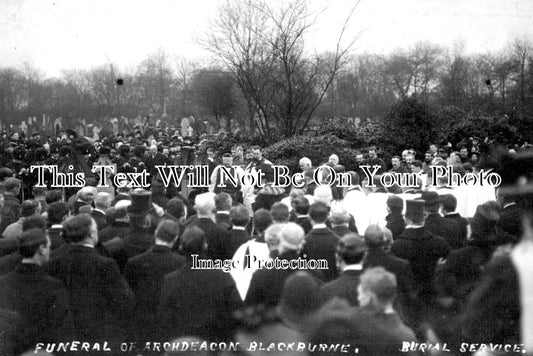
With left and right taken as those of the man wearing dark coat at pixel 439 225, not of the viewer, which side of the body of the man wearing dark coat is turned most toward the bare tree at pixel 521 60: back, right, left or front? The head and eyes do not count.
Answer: front

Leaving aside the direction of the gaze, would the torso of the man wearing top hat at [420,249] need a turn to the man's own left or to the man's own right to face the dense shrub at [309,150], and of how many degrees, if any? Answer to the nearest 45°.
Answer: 0° — they already face it

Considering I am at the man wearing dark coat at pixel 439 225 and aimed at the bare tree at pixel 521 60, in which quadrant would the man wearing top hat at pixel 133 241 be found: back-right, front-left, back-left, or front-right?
back-left

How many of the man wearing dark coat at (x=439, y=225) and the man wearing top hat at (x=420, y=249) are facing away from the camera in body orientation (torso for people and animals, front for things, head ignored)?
2

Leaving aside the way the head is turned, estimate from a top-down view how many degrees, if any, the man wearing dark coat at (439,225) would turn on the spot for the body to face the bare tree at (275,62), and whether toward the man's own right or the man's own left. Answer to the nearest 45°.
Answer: approximately 45° to the man's own left

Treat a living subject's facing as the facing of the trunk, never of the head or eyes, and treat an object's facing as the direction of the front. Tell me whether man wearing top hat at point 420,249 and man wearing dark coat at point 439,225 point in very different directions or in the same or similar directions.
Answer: same or similar directions

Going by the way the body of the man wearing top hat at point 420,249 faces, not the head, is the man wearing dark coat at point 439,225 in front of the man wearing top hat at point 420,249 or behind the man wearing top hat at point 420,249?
in front

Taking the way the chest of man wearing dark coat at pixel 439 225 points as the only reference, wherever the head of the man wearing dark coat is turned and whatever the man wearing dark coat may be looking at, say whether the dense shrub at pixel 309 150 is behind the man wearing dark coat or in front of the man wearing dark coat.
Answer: in front

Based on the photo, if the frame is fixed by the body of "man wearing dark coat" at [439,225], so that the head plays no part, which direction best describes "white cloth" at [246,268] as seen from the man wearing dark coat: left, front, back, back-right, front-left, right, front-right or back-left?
back-left

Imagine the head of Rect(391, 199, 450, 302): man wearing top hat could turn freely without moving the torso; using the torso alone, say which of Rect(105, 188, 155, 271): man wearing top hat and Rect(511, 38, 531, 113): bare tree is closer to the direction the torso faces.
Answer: the bare tree

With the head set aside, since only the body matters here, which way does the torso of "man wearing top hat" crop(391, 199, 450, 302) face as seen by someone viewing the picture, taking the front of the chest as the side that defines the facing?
away from the camera

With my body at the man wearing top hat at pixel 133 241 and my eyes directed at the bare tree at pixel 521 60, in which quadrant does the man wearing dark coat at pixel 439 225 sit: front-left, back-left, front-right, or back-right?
front-right

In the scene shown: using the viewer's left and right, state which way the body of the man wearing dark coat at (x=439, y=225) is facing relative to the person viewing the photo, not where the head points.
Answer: facing away from the viewer
